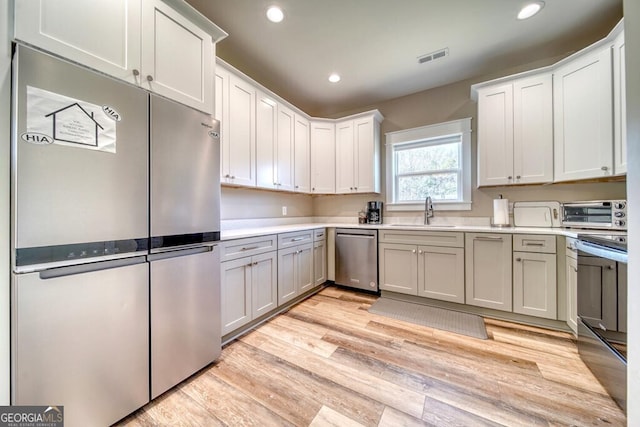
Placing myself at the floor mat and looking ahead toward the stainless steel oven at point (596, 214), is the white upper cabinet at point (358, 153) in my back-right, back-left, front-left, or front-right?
back-left

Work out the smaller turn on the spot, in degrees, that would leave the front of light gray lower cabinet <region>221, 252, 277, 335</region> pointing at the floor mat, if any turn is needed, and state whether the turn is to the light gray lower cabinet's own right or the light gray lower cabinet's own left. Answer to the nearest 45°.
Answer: approximately 45° to the light gray lower cabinet's own left

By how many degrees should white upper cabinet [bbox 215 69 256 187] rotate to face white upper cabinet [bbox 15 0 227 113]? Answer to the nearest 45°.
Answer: approximately 90° to its right

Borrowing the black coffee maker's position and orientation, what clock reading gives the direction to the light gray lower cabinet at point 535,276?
The light gray lower cabinet is roughly at 10 o'clock from the black coffee maker.

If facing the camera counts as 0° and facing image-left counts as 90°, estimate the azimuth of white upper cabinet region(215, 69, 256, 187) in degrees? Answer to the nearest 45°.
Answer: approximately 315°

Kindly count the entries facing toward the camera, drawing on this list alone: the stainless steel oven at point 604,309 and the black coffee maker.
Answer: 1

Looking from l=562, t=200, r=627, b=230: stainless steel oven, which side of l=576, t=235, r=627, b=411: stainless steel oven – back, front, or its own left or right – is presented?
right

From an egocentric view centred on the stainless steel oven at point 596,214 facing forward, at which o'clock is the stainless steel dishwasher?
The stainless steel dishwasher is roughly at 2 o'clock from the stainless steel oven.

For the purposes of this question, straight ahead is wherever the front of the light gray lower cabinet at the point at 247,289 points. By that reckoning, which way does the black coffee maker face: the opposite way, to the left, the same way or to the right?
to the right

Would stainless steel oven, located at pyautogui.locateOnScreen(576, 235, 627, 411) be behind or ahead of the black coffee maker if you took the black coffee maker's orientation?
ahead

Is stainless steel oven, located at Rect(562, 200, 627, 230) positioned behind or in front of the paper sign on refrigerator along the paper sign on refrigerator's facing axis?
in front

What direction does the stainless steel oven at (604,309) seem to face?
to the viewer's left

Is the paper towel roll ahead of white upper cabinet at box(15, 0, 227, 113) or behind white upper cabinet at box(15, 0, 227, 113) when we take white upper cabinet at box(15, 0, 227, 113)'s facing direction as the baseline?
ahead

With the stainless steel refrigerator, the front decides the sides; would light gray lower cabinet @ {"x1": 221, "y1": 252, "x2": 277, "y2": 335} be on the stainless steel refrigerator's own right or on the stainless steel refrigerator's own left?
on the stainless steel refrigerator's own left
